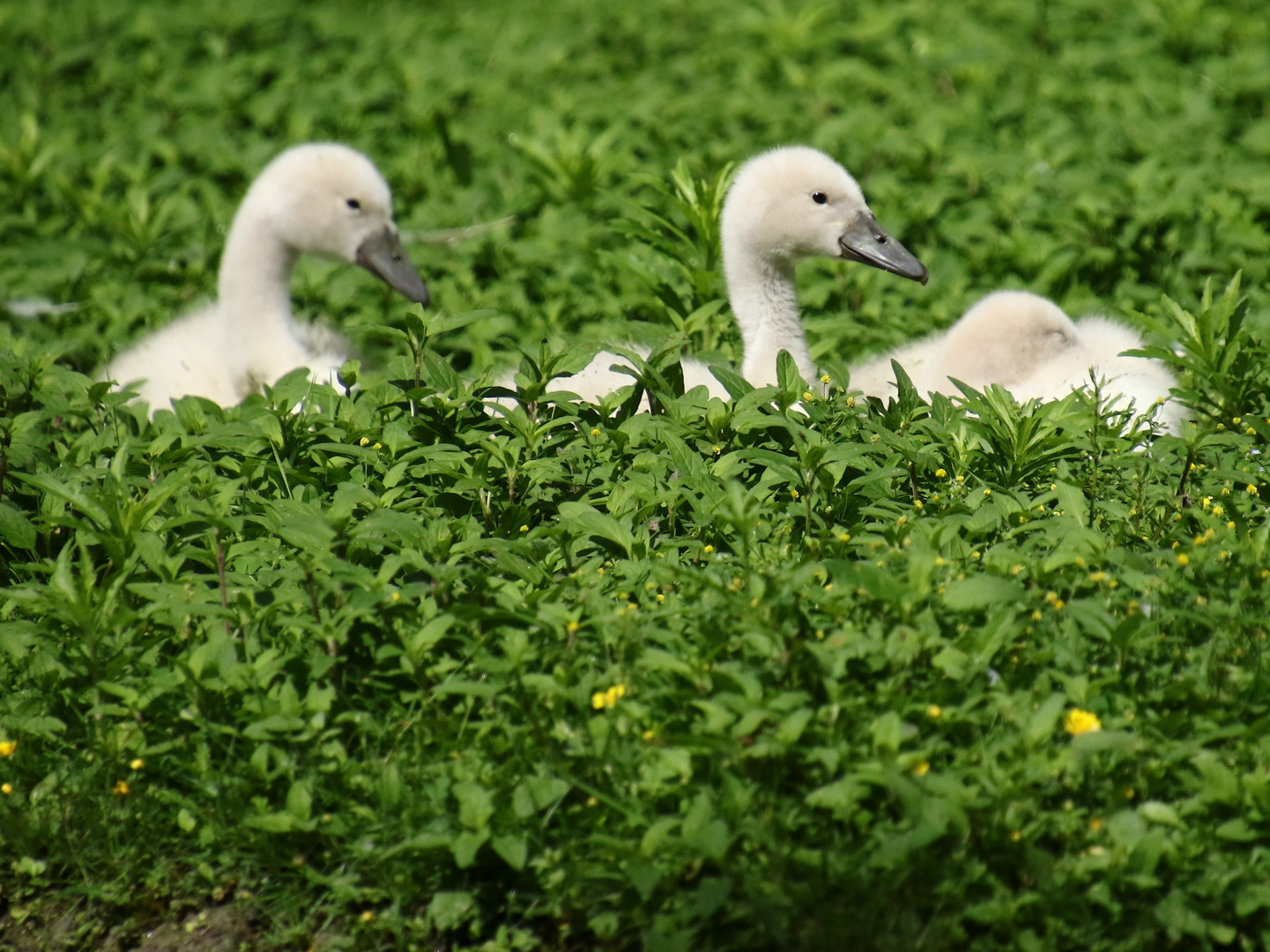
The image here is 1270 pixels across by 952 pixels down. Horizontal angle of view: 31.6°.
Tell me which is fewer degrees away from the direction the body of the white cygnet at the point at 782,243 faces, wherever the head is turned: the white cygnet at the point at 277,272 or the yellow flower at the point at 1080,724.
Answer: the yellow flower

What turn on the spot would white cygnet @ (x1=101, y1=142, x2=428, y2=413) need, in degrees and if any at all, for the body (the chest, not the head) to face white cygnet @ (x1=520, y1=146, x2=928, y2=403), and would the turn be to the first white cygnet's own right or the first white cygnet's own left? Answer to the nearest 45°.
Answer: approximately 45° to the first white cygnet's own right

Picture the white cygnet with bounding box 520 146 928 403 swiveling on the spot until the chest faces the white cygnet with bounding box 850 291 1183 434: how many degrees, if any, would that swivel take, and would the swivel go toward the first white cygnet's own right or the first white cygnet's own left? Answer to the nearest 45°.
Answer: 0° — it already faces it

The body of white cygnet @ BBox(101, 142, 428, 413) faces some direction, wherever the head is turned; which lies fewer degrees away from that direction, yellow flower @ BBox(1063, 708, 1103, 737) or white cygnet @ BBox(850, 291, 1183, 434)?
the white cygnet

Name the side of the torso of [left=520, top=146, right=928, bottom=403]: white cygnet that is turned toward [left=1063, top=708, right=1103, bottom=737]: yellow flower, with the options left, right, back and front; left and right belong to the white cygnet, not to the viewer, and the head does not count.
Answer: right

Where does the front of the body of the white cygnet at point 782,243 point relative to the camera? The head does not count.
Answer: to the viewer's right

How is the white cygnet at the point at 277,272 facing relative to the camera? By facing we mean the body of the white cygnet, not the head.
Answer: to the viewer's right

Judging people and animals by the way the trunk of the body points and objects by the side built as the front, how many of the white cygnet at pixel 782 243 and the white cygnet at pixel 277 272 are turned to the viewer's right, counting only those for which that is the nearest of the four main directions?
2
